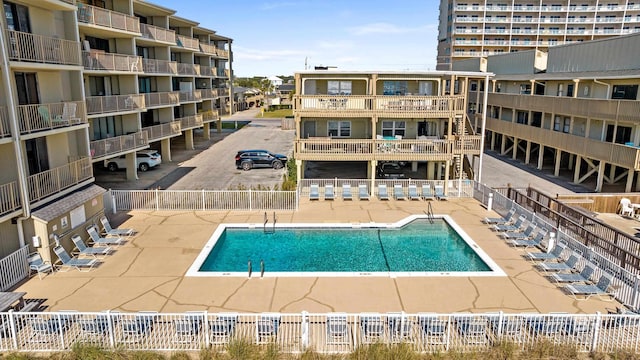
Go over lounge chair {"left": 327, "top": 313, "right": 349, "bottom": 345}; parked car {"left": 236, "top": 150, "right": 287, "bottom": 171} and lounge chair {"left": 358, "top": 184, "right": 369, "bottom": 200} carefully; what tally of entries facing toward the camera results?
1

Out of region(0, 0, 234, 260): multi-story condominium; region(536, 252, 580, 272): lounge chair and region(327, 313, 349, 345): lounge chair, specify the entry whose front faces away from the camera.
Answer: region(327, 313, 349, 345): lounge chair

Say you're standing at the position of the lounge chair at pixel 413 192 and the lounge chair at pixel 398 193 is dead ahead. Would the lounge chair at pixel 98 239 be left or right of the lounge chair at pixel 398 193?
left

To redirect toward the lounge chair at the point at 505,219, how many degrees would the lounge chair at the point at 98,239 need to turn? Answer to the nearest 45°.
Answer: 0° — it already faces it

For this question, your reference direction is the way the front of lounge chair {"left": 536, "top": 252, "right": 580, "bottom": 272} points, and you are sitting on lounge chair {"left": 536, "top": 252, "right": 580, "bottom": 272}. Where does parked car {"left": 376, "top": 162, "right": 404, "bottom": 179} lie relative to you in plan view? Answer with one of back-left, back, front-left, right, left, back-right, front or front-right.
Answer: front-right

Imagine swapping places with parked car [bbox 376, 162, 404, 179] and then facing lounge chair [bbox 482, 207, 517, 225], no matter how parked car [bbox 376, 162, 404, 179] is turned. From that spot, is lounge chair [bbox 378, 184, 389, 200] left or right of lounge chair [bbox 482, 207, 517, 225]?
right

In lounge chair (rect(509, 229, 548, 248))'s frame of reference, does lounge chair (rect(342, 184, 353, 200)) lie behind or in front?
in front

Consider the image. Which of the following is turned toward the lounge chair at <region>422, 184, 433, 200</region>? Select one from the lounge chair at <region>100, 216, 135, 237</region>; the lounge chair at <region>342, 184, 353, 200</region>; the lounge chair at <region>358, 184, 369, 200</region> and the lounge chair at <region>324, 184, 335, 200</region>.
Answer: the lounge chair at <region>100, 216, 135, 237</region>

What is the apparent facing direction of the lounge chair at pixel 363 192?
toward the camera

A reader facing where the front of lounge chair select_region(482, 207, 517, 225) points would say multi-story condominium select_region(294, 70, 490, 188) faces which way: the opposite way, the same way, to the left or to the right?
to the left

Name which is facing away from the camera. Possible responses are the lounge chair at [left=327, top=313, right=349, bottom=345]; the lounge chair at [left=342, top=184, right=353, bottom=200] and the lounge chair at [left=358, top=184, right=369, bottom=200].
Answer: the lounge chair at [left=327, top=313, right=349, bottom=345]

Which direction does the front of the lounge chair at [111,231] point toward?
to the viewer's right

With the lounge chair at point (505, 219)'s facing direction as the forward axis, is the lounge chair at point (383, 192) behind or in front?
in front

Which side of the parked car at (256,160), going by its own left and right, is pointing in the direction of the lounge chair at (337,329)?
right

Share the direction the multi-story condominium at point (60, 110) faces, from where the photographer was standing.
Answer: facing the viewer and to the right of the viewer

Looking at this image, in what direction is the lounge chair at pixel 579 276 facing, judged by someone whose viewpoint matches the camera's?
facing to the left of the viewer

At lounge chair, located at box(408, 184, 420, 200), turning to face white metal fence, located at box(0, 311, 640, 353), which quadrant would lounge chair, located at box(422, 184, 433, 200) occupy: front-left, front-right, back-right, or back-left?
back-left

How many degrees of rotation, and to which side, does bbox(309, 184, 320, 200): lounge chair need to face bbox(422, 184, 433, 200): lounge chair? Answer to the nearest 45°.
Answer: approximately 90° to its left

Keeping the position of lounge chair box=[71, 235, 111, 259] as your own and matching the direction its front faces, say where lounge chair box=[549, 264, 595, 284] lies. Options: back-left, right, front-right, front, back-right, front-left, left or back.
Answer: front-right

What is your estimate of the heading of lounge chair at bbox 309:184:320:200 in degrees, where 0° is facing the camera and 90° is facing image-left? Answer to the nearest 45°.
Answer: approximately 0°
